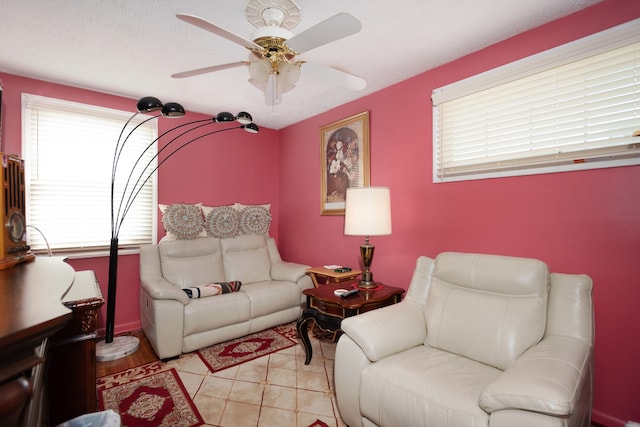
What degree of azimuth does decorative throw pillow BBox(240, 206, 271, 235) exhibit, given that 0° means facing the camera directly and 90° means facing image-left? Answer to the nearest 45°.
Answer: approximately 0°

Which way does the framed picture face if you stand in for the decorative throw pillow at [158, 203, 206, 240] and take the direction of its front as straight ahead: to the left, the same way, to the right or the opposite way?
to the right

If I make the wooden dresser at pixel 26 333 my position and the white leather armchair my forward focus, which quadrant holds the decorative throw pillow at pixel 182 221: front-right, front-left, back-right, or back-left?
front-left

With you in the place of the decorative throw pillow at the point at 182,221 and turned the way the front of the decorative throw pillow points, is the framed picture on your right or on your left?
on your left

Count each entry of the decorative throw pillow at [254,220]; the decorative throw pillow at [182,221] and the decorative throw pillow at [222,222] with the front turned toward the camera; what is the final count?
3

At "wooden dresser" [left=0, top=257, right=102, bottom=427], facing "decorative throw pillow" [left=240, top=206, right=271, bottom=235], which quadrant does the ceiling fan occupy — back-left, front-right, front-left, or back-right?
front-right

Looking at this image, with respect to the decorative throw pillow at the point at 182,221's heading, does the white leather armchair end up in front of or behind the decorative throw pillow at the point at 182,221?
in front

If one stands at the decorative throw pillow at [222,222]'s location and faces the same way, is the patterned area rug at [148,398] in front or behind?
in front

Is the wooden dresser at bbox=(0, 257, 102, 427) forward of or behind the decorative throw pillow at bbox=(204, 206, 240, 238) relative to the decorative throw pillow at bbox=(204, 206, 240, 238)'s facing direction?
forward

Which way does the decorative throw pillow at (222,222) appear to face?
toward the camera

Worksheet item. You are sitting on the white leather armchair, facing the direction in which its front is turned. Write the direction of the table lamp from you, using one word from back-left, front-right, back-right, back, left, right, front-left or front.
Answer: right

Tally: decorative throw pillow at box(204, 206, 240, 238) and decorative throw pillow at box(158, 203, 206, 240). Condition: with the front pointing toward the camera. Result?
2

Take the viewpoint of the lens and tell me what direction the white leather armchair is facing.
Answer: facing the viewer and to the left of the viewer

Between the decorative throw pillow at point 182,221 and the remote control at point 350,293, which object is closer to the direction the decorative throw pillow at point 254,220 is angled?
the remote control
